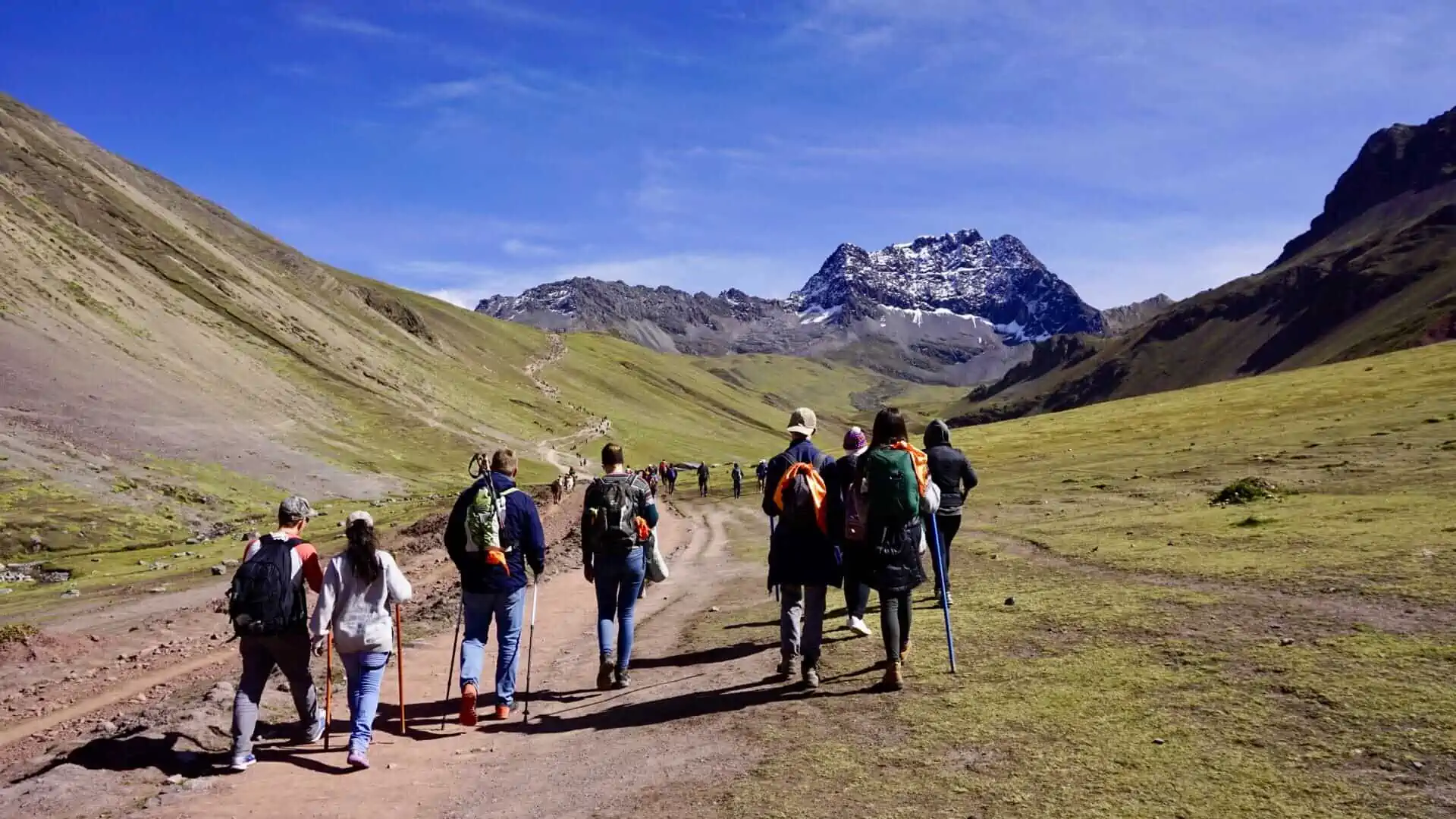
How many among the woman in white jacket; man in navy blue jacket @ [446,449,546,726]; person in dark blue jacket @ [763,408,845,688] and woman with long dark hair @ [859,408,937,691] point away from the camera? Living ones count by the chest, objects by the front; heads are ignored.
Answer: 4

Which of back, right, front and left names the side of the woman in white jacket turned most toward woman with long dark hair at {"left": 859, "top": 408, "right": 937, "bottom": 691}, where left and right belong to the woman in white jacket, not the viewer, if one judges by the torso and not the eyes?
right

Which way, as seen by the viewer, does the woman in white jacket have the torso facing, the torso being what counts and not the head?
away from the camera

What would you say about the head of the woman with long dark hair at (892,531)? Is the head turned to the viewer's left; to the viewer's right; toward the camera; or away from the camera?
away from the camera

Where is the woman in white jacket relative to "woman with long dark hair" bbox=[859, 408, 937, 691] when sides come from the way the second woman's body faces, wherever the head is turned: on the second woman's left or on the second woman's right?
on the second woman's left

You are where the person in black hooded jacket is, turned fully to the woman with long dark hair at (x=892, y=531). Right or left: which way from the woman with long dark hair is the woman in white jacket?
right

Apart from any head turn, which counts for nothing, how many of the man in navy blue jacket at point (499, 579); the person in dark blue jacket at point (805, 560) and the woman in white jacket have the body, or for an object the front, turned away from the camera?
3

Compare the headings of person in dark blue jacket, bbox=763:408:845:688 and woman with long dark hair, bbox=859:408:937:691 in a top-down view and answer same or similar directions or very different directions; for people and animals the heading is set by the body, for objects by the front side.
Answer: same or similar directions

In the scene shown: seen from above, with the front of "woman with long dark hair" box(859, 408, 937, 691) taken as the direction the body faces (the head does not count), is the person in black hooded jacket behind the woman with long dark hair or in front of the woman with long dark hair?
in front

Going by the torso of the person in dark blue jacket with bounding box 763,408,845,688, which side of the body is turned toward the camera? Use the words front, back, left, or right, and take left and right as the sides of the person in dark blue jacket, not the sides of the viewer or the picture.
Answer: back

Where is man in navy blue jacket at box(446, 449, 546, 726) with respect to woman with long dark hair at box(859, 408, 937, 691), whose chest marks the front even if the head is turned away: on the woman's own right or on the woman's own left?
on the woman's own left

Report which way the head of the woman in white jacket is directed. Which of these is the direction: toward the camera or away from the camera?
away from the camera

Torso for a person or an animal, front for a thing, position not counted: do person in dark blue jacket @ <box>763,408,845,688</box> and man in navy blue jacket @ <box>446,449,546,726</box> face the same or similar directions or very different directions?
same or similar directions

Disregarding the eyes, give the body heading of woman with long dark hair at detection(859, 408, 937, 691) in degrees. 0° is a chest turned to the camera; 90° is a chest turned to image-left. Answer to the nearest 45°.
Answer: approximately 180°

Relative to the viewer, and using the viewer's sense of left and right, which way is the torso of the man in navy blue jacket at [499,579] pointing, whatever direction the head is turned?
facing away from the viewer
